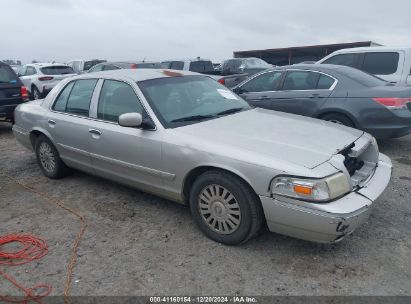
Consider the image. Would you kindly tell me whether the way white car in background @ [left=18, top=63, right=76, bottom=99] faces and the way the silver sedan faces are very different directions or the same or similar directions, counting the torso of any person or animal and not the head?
very different directions

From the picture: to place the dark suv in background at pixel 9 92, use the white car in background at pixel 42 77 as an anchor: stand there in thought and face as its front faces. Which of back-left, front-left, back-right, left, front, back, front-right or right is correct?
back-left

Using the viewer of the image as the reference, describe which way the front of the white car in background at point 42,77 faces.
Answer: facing away from the viewer and to the left of the viewer

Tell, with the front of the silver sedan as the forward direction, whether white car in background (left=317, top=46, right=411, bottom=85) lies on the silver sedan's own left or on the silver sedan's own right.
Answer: on the silver sedan's own left

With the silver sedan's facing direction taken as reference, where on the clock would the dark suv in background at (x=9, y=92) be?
The dark suv in background is roughly at 6 o'clock from the silver sedan.

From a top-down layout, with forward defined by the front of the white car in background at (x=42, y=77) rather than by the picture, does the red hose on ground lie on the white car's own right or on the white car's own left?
on the white car's own left

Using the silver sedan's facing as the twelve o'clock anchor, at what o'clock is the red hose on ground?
The red hose on ground is roughly at 4 o'clock from the silver sedan.
